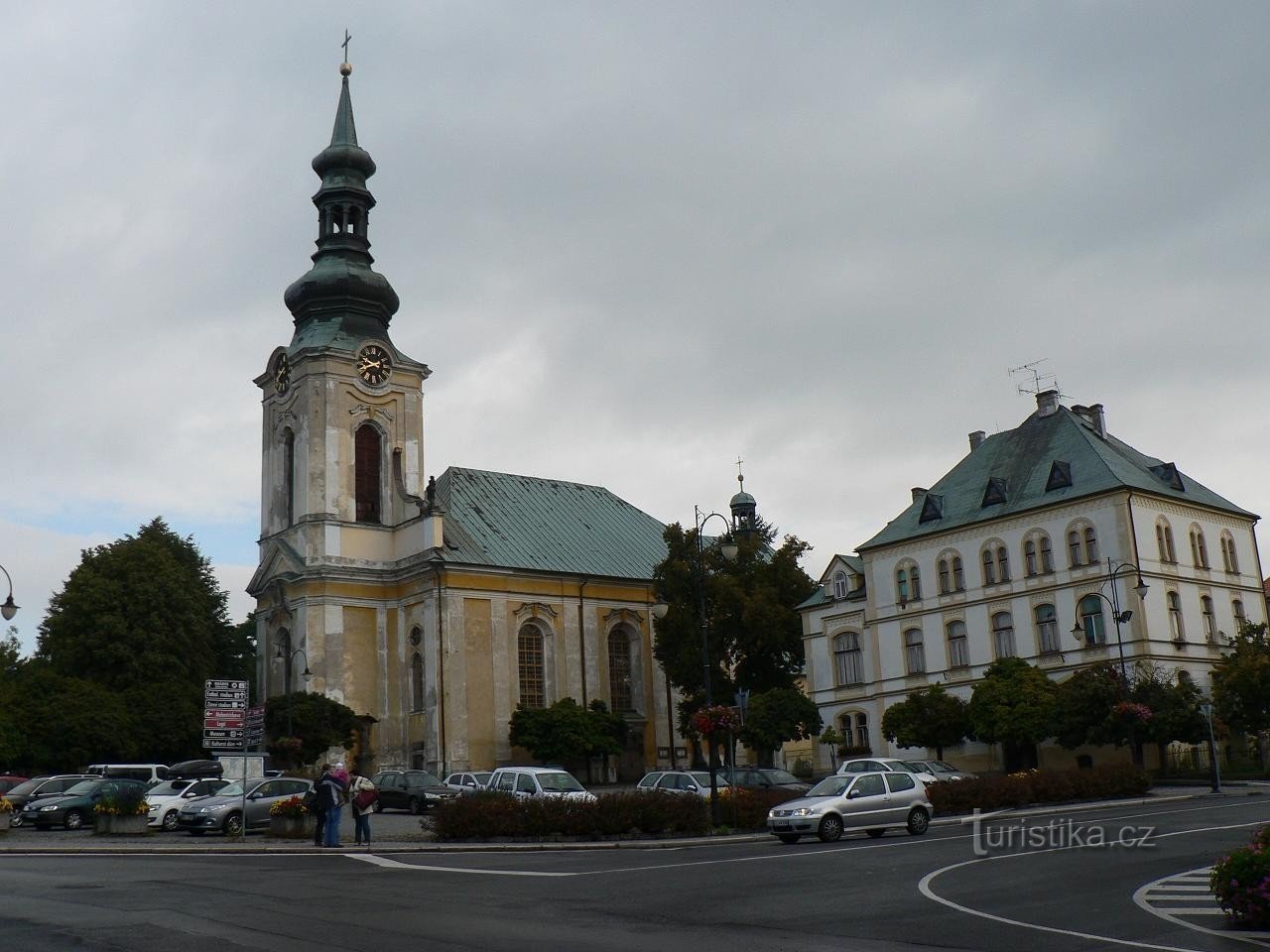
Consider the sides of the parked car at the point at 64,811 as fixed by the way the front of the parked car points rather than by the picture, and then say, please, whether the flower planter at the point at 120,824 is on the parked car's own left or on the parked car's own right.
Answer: on the parked car's own left

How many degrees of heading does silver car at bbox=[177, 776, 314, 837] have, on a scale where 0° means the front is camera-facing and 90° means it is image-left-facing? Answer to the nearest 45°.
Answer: approximately 45°

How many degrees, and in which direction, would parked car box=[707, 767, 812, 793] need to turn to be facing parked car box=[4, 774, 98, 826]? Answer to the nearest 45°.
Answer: approximately 135° to its right

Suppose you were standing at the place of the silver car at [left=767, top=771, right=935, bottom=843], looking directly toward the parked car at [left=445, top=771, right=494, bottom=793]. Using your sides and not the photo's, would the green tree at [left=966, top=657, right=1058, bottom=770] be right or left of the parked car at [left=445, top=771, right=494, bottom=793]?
right

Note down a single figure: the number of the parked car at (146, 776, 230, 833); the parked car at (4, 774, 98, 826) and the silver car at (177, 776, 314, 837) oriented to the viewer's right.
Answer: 0

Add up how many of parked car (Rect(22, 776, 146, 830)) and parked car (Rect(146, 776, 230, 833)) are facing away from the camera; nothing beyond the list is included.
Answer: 0

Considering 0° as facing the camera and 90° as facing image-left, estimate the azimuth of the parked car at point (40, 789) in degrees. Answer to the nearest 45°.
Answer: approximately 45°

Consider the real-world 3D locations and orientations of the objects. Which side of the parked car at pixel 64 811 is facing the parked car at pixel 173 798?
left
